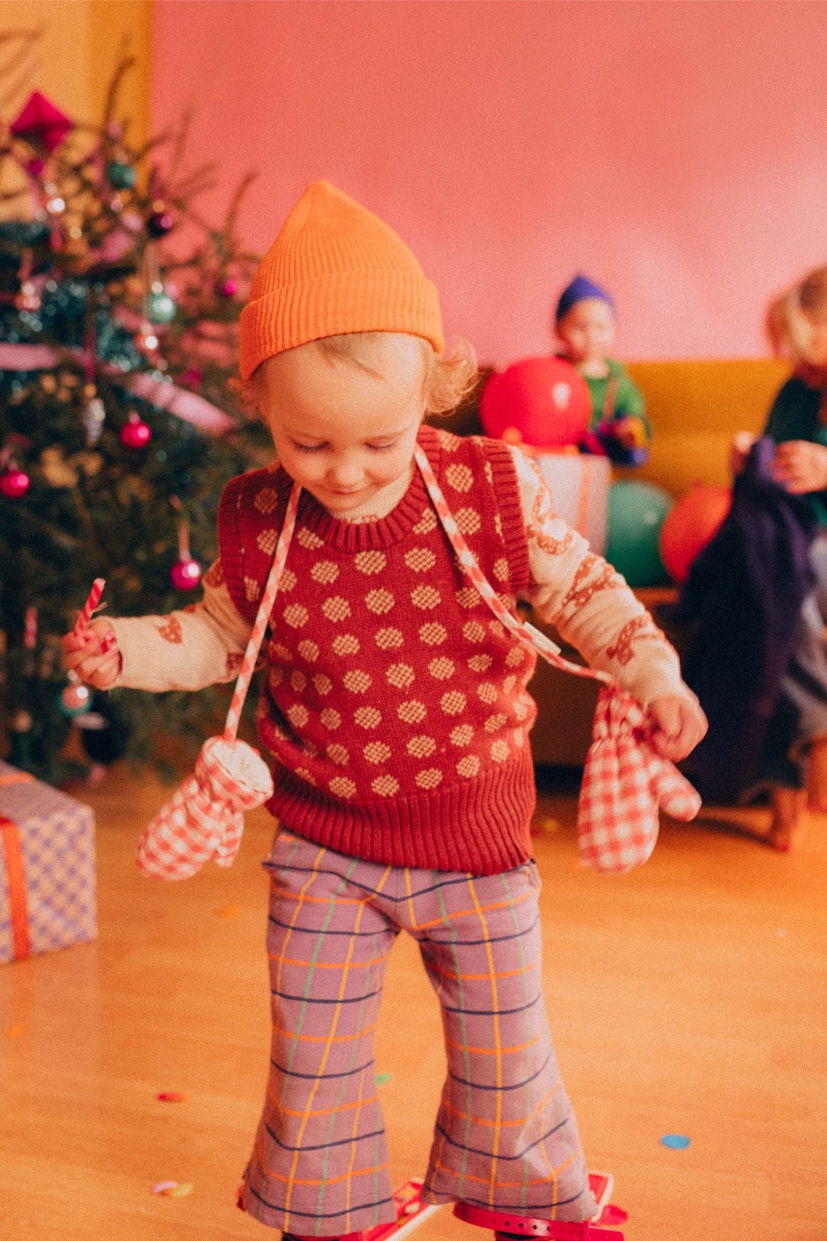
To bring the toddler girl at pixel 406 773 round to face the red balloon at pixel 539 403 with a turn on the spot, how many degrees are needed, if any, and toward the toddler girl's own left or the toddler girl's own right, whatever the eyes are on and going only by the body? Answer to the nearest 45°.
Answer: approximately 180°

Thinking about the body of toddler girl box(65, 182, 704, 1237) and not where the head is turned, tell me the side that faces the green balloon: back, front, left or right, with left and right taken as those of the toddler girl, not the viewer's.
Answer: back

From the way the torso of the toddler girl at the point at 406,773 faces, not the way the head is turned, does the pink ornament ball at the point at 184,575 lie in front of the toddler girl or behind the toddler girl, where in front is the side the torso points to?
behind

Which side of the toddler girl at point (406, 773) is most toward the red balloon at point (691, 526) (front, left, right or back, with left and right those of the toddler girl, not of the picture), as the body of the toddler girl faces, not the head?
back

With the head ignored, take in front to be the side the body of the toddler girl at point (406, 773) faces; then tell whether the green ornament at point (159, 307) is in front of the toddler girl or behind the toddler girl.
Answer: behind

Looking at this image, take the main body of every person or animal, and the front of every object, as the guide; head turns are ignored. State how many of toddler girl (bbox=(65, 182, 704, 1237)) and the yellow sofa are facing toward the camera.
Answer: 2

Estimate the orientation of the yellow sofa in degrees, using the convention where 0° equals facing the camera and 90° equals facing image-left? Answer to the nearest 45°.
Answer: approximately 0°

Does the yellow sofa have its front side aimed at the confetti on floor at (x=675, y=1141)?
yes
